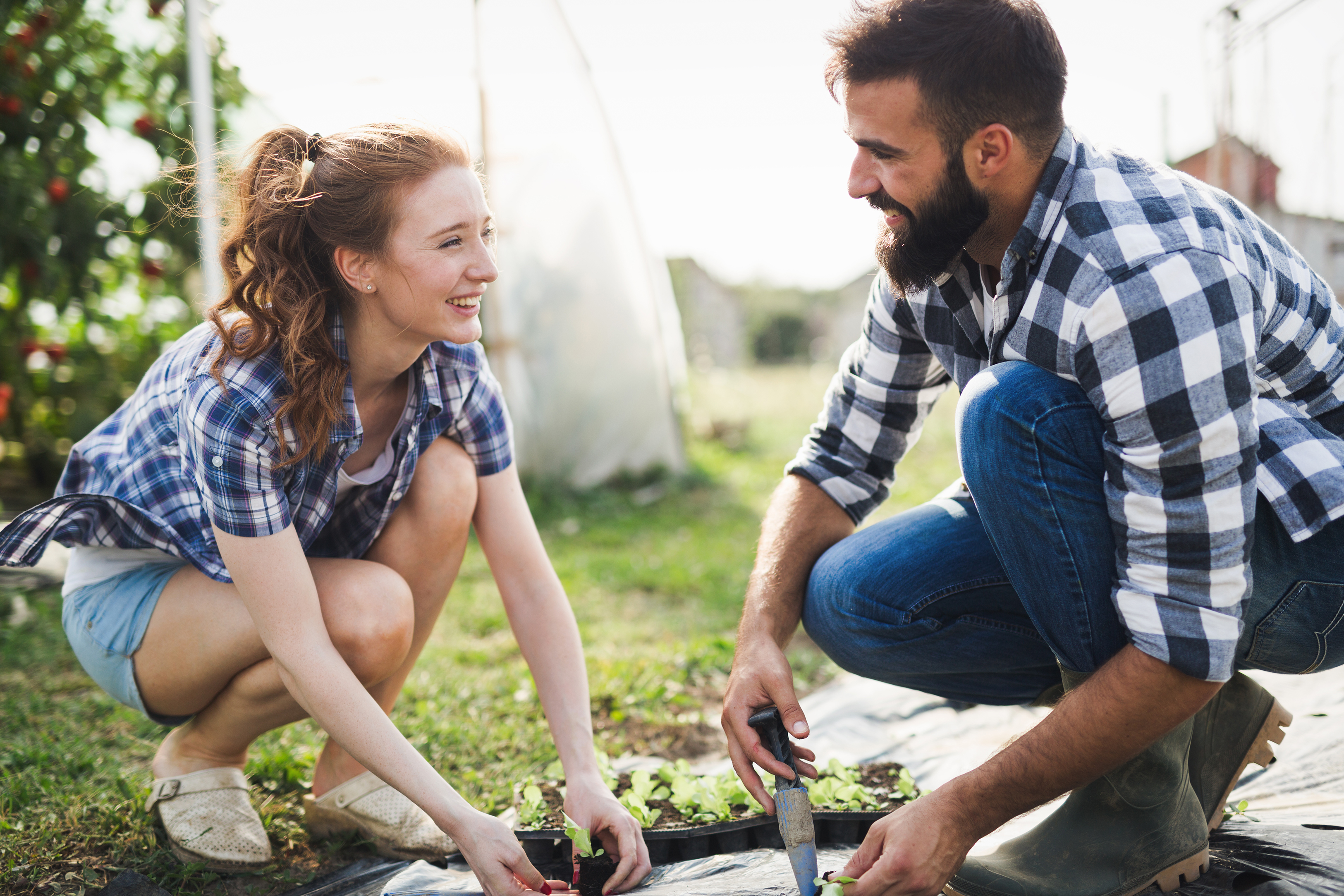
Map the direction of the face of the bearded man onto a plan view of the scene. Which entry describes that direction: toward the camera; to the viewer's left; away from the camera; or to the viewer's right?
to the viewer's left

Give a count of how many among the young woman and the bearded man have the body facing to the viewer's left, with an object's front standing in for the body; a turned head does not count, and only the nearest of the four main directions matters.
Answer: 1

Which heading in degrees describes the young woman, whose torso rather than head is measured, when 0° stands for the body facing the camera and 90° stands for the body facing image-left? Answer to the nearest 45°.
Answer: approximately 315°

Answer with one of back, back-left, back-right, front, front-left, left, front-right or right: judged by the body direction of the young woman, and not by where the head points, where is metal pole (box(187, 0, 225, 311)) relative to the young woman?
back-left

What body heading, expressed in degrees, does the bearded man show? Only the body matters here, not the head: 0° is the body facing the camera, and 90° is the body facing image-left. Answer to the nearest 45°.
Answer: approximately 90°

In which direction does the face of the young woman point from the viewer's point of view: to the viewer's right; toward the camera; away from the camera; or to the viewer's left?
to the viewer's right

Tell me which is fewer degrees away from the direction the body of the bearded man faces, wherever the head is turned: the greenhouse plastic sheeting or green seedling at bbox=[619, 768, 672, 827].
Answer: the green seedling

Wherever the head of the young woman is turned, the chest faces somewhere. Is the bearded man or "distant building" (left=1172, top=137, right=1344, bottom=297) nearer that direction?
the bearded man

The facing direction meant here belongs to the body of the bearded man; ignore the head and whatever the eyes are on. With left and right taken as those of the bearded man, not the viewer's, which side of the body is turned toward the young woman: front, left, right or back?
front

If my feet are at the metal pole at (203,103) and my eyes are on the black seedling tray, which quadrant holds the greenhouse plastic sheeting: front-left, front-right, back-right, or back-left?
back-left

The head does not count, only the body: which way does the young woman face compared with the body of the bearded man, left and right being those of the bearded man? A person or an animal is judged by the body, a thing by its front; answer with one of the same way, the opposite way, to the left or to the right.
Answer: the opposite way

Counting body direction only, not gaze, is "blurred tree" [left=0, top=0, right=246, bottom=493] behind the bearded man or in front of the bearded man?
in front
